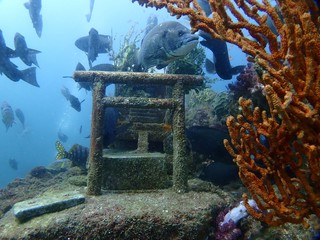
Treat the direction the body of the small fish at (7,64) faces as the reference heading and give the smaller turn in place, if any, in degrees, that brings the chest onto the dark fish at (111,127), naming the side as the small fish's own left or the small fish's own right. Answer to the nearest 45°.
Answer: approximately 135° to the small fish's own left

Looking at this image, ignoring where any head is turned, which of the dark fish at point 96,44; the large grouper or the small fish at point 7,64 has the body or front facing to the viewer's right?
the large grouper

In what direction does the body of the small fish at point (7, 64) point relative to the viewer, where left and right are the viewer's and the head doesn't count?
facing to the left of the viewer

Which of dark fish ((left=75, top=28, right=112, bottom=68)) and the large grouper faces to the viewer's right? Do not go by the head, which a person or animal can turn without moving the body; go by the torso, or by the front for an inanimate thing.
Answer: the large grouper

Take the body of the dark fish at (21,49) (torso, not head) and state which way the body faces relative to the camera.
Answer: to the viewer's left

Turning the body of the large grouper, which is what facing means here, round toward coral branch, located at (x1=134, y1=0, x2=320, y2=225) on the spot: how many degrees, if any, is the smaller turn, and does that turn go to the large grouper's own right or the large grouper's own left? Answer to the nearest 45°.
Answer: approximately 45° to the large grouper's own right

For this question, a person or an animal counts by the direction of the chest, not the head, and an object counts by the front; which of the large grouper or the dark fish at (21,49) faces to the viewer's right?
the large grouper

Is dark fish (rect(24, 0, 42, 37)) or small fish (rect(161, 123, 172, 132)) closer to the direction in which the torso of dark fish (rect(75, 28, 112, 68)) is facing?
the dark fish

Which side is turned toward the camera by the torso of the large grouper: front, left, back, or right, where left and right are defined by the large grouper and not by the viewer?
right
